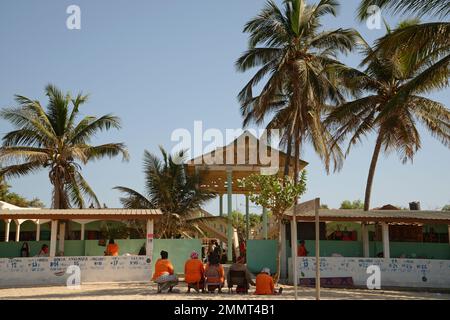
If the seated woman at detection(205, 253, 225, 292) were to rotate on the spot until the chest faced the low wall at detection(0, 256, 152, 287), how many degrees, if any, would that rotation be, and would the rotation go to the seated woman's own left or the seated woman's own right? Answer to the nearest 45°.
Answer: approximately 45° to the seated woman's own left

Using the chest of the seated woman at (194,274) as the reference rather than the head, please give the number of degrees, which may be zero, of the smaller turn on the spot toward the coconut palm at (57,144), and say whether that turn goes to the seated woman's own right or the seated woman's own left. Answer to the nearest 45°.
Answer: approximately 45° to the seated woman's own left

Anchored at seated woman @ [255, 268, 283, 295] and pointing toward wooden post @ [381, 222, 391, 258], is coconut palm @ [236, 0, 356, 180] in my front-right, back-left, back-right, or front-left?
front-left

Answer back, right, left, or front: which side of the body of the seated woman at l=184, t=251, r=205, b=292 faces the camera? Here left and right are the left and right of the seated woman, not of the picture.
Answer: back

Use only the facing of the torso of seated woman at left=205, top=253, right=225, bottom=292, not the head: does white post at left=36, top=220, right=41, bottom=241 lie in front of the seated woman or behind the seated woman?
in front

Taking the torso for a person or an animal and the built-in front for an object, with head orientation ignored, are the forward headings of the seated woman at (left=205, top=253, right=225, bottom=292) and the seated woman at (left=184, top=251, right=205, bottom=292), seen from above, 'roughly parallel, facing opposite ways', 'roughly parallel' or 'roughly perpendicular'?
roughly parallel

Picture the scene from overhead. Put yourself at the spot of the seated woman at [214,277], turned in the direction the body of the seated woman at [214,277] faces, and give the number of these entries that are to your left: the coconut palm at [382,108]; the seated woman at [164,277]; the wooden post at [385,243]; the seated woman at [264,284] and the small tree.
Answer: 1

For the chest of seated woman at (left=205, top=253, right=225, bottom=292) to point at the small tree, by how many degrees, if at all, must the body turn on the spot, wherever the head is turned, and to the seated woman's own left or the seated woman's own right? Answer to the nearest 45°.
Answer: approximately 45° to the seated woman's own right

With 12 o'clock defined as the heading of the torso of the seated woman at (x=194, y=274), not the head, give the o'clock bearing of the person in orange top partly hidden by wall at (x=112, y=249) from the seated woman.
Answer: The person in orange top partly hidden by wall is roughly at 11 o'clock from the seated woman.

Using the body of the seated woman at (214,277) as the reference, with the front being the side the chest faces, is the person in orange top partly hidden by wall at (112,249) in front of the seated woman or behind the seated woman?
in front

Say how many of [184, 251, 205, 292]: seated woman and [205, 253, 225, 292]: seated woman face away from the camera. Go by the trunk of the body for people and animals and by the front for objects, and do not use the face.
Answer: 2

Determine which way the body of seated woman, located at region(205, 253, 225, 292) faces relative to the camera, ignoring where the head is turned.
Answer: away from the camera
